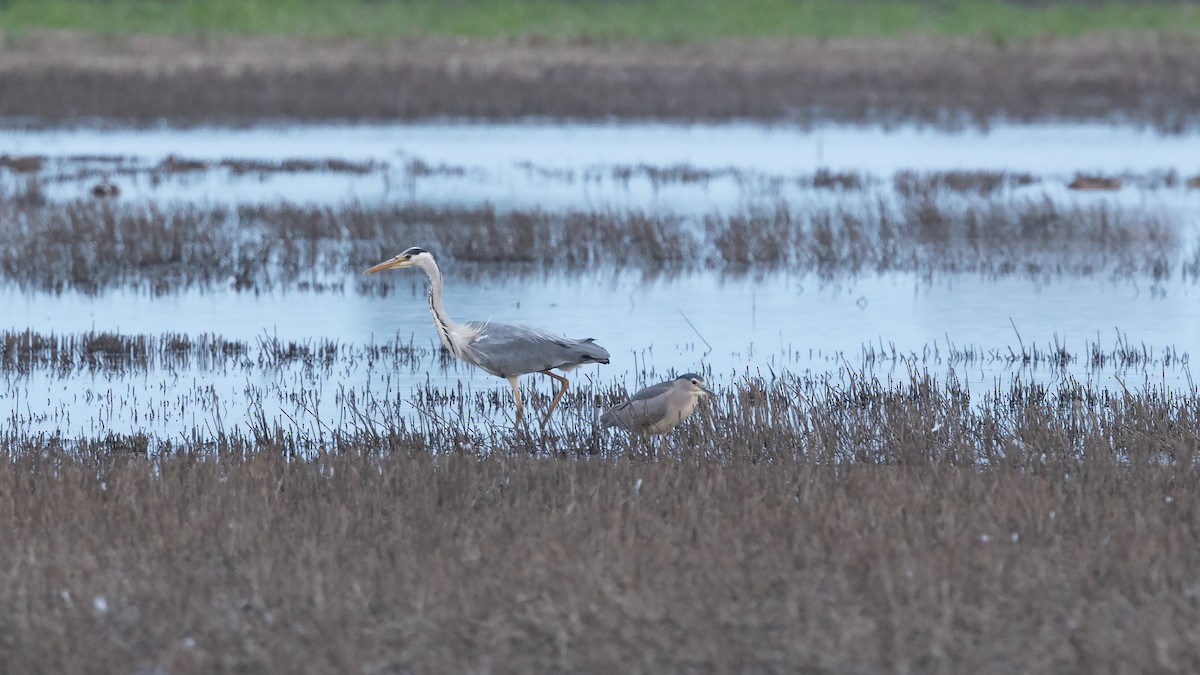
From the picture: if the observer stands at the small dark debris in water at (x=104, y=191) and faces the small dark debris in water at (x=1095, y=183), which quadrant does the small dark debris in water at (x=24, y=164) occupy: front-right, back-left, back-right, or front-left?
back-left

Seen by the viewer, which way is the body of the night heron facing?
to the viewer's right

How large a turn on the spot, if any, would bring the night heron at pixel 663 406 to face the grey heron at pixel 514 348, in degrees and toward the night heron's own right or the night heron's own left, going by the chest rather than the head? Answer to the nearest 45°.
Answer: approximately 135° to the night heron's own left

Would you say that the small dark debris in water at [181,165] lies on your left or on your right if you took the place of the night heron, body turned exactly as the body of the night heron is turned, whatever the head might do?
on your left

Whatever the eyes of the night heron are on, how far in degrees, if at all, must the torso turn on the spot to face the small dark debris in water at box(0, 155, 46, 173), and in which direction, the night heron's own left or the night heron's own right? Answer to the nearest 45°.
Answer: approximately 135° to the night heron's own left

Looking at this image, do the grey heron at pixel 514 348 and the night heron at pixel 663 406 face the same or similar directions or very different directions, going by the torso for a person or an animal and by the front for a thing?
very different directions

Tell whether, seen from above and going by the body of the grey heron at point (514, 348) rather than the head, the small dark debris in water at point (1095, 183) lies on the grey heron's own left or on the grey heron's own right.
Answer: on the grey heron's own right

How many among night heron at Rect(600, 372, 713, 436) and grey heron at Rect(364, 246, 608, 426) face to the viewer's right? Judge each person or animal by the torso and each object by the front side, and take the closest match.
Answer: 1

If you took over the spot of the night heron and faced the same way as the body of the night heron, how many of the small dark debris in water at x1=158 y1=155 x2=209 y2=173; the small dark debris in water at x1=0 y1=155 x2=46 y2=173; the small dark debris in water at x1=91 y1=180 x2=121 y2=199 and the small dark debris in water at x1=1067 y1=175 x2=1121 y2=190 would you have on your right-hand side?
0

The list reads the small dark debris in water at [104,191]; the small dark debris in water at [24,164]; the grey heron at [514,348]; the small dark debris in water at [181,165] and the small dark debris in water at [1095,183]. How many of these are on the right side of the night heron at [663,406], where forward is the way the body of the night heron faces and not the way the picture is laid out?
0

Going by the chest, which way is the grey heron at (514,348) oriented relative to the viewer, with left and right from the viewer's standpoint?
facing to the left of the viewer

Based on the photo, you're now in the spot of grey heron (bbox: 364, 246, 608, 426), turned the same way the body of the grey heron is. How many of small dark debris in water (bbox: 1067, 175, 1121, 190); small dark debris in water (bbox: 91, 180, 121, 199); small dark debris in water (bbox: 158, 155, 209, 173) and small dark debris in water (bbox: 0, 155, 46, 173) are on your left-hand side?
0

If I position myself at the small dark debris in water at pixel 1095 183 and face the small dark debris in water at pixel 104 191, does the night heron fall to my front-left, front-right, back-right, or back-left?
front-left

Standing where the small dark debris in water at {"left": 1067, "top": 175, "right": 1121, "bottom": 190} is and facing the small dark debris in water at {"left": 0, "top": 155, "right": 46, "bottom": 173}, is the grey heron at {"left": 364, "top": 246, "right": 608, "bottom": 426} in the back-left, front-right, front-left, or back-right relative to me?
front-left

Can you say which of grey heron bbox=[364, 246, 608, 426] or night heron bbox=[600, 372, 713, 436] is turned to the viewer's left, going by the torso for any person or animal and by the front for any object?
the grey heron

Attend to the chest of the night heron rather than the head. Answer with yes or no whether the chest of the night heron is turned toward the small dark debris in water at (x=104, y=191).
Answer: no
